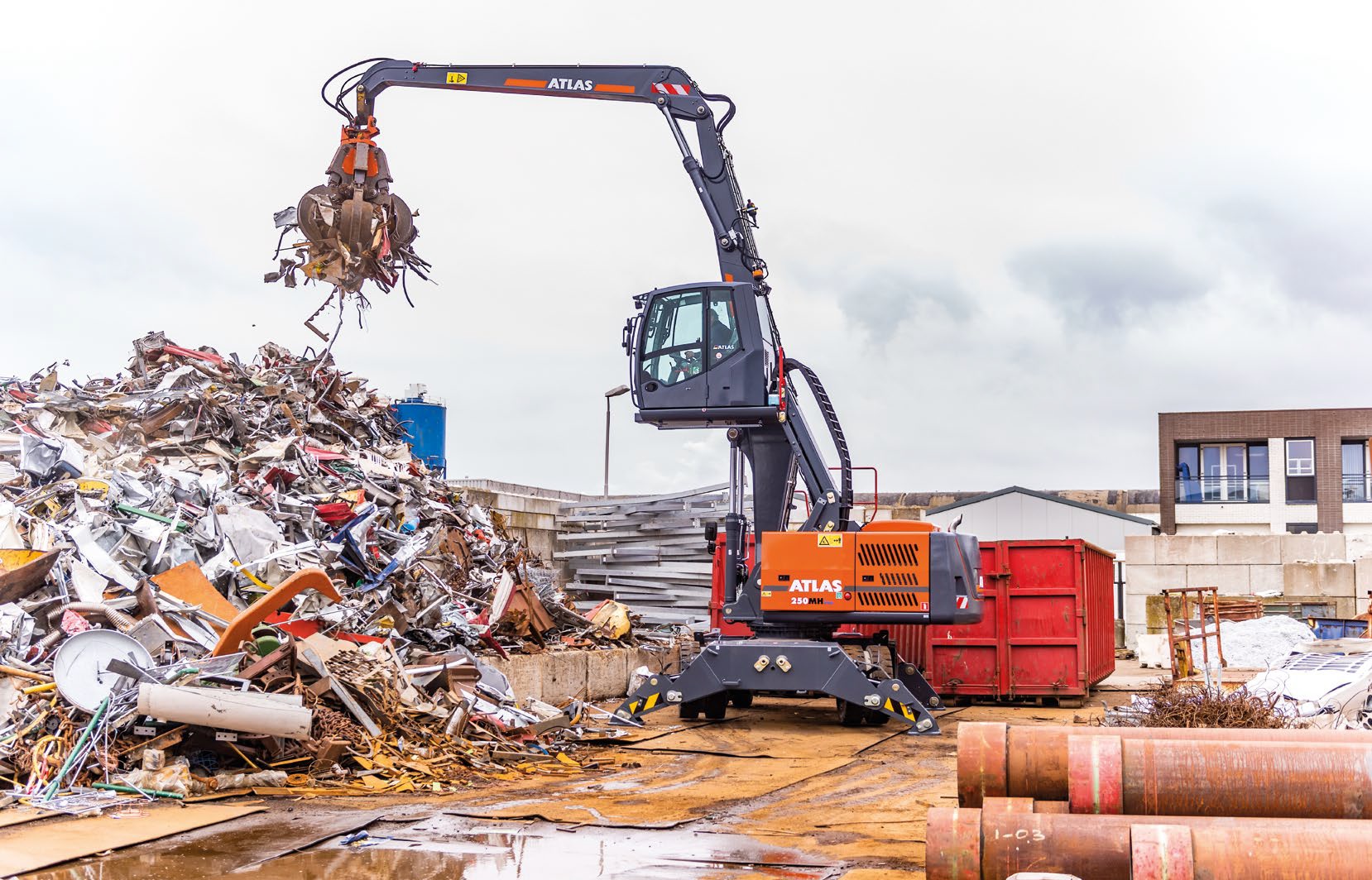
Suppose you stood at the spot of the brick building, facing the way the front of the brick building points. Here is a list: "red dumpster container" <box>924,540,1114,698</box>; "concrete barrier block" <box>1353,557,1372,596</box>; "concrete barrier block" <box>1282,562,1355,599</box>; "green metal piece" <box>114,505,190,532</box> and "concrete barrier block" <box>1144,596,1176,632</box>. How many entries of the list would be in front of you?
5

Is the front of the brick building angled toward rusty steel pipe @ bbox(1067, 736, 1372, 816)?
yes

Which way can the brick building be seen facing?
toward the camera

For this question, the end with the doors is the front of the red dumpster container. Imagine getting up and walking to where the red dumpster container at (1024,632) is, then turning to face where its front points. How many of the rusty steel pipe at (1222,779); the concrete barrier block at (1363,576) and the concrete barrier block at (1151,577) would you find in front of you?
1

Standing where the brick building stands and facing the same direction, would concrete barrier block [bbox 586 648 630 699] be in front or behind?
in front

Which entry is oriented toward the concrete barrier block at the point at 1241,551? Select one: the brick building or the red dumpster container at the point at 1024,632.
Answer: the brick building

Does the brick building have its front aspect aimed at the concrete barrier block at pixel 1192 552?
yes

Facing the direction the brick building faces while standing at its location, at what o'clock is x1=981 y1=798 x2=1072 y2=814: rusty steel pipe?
The rusty steel pipe is roughly at 12 o'clock from the brick building.

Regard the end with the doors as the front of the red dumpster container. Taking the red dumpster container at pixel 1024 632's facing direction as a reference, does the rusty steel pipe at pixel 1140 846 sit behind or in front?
in front

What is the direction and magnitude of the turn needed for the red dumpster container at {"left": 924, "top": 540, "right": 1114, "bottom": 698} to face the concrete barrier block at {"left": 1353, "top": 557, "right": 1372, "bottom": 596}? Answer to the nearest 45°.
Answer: approximately 135° to its left

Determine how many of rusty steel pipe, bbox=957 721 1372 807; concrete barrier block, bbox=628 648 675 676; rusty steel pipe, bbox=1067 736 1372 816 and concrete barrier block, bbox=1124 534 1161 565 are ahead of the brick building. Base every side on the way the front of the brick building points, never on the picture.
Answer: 4

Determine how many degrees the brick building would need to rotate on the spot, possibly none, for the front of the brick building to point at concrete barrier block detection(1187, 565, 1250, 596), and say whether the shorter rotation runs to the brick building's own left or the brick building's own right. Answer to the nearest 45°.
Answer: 0° — it already faces it
